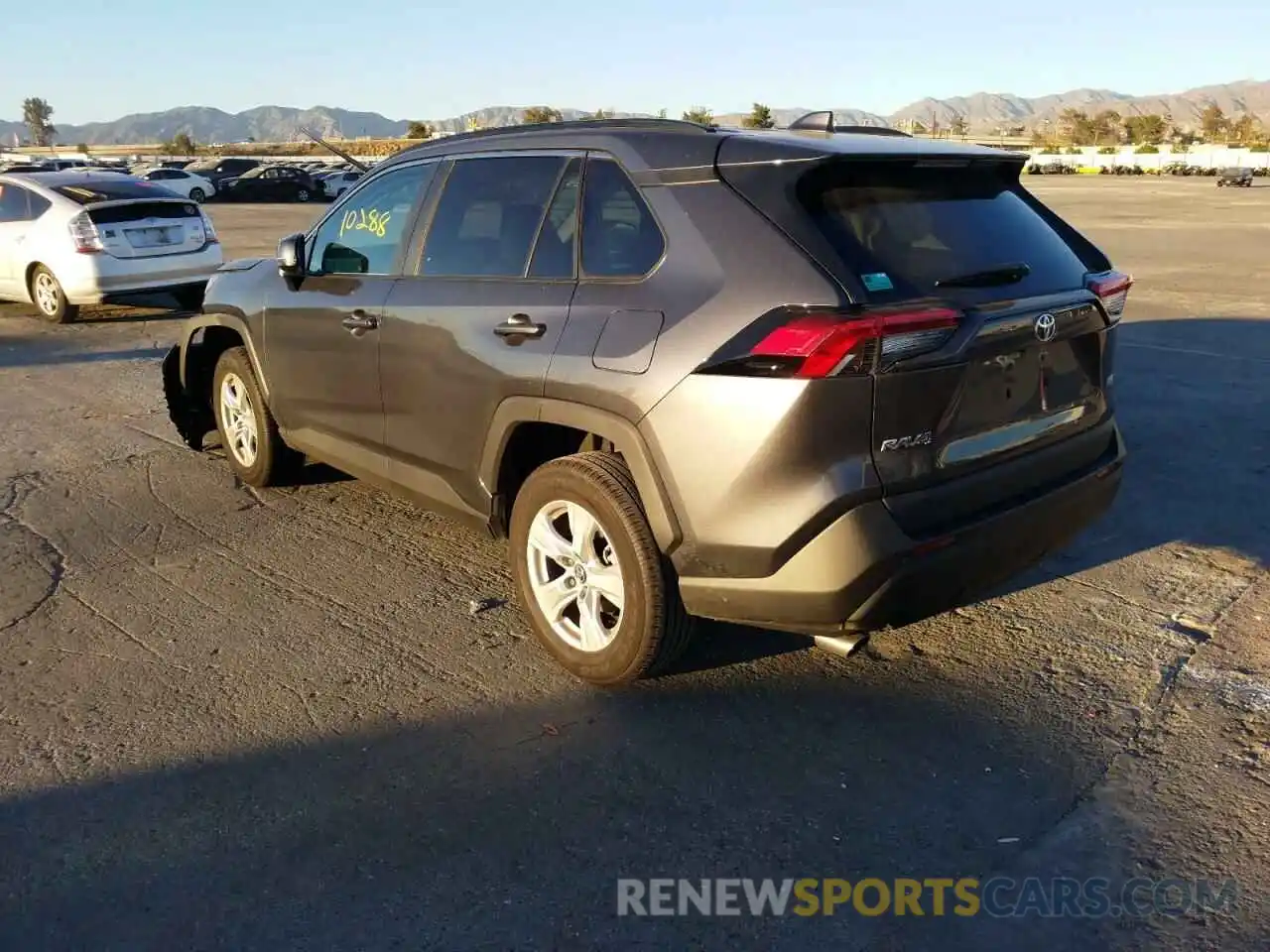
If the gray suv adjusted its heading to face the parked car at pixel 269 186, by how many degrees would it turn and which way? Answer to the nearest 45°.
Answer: approximately 45° to its right

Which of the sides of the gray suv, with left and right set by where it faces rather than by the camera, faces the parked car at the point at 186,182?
front

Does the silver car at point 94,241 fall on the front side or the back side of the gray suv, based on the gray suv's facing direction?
on the front side

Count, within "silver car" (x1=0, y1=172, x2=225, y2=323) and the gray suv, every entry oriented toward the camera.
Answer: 0

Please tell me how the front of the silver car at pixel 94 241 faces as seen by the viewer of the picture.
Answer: facing away from the viewer and to the left of the viewer

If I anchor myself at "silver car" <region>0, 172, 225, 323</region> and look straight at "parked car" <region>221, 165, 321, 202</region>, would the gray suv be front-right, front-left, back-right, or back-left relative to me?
back-right

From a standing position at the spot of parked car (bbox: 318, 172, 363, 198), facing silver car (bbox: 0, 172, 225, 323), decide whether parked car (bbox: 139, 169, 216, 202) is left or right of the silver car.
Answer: right

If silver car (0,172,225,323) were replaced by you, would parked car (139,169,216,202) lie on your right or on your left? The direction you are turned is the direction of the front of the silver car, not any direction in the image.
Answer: on your right

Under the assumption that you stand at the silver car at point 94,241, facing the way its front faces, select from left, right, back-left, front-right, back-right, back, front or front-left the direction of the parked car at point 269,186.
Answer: front-right

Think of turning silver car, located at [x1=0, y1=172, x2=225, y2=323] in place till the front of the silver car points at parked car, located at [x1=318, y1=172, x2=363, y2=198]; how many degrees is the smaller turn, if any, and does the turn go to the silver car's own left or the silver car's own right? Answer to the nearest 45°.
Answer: approximately 45° to the silver car's own right

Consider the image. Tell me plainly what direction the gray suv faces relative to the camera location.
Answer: facing away from the viewer and to the left of the viewer
